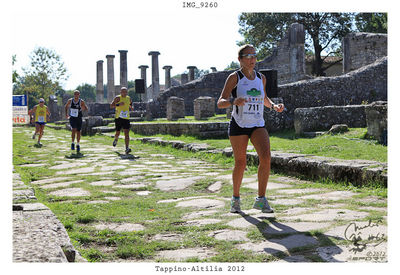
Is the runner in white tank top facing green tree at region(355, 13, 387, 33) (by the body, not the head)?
no

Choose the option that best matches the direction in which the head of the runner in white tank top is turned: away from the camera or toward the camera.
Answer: toward the camera

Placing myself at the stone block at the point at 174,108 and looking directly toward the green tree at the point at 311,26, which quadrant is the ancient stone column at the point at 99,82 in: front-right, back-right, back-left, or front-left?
front-left

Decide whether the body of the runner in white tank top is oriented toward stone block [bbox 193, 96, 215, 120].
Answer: no

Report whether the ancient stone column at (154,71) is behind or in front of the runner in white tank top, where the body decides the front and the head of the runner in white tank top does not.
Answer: behind

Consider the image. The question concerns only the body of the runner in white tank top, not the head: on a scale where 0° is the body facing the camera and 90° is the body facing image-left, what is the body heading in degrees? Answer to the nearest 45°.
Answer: approximately 315°

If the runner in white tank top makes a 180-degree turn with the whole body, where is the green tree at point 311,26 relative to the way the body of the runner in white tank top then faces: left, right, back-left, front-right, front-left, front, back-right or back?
front-right

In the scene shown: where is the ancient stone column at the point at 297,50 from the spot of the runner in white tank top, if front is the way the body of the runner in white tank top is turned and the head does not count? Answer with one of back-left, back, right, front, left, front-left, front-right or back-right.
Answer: back-left
